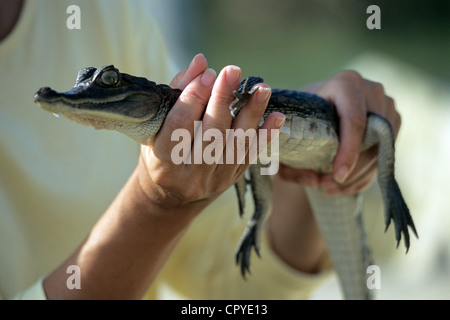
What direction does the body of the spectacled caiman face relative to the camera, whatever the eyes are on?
to the viewer's left
